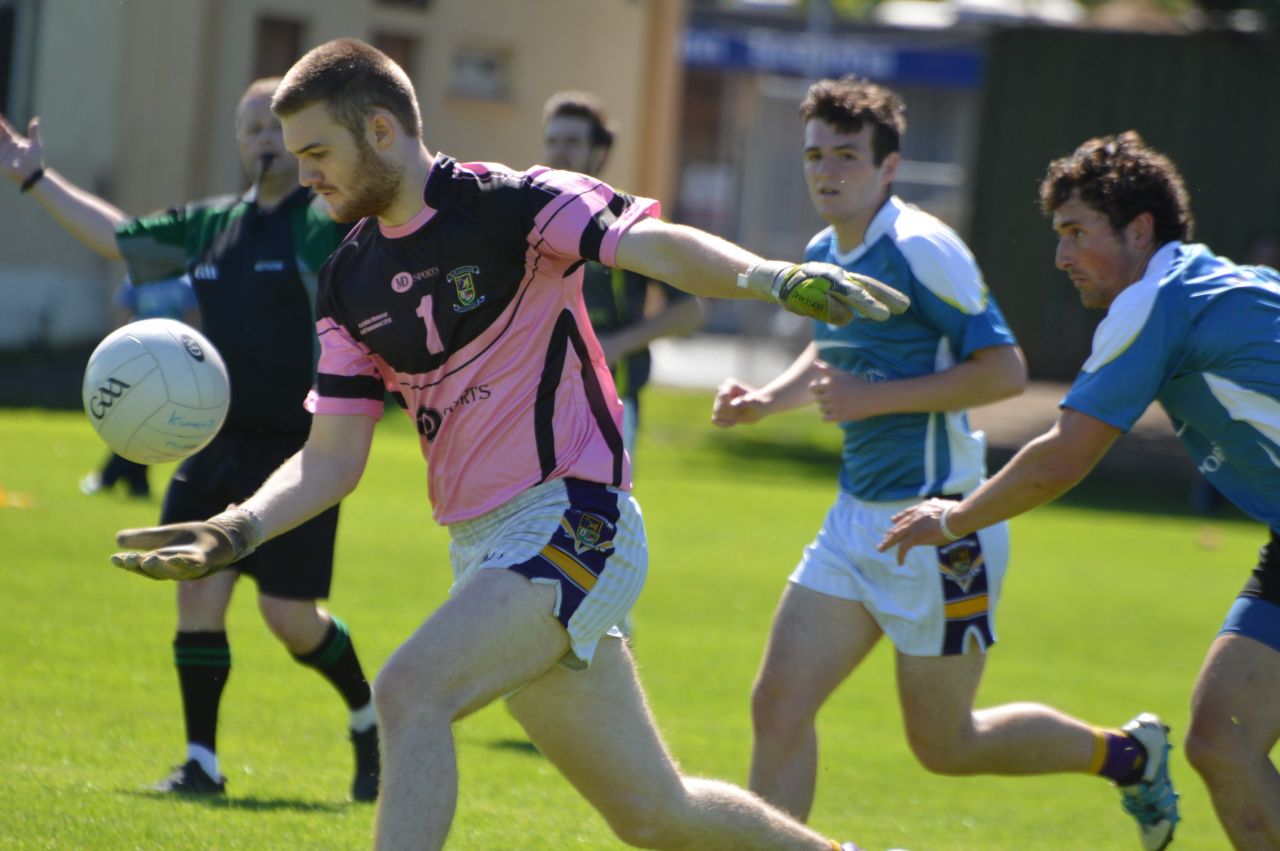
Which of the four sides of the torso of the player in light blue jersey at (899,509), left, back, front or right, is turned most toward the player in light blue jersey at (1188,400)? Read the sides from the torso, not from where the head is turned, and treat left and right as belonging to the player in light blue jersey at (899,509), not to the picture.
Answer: left

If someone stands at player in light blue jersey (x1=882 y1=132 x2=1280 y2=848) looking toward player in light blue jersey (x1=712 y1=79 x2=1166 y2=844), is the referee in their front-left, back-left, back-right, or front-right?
front-left

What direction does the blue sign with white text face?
toward the camera

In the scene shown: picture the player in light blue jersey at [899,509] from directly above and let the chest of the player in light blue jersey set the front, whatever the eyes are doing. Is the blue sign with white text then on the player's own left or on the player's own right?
on the player's own right

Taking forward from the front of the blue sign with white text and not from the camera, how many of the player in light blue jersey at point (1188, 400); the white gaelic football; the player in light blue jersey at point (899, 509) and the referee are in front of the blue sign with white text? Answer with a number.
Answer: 4

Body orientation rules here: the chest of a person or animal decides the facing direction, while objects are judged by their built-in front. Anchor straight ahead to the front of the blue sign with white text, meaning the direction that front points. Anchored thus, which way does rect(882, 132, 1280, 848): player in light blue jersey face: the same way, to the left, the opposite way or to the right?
to the right

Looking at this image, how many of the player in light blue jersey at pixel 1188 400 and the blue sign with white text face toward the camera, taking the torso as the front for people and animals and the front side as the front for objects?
1

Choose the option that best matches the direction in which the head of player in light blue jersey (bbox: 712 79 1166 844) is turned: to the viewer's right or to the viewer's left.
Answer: to the viewer's left

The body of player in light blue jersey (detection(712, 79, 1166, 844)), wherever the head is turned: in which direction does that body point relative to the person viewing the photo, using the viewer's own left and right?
facing the viewer and to the left of the viewer

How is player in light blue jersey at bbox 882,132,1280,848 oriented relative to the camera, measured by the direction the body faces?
to the viewer's left

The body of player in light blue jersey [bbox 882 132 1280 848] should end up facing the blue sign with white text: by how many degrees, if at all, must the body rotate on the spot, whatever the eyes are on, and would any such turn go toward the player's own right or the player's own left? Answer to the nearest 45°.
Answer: approximately 90° to the player's own right

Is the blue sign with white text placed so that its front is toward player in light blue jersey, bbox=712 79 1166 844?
yes

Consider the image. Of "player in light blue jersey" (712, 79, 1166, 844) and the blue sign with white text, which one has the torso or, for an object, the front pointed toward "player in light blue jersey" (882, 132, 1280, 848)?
the blue sign with white text

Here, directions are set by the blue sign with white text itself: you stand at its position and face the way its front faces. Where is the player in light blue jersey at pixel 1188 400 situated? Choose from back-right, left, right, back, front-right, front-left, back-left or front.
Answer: front

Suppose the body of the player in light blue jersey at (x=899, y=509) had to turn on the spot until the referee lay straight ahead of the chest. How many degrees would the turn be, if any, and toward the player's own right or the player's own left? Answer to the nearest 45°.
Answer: approximately 45° to the player's own right

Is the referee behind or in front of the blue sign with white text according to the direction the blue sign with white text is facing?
in front
